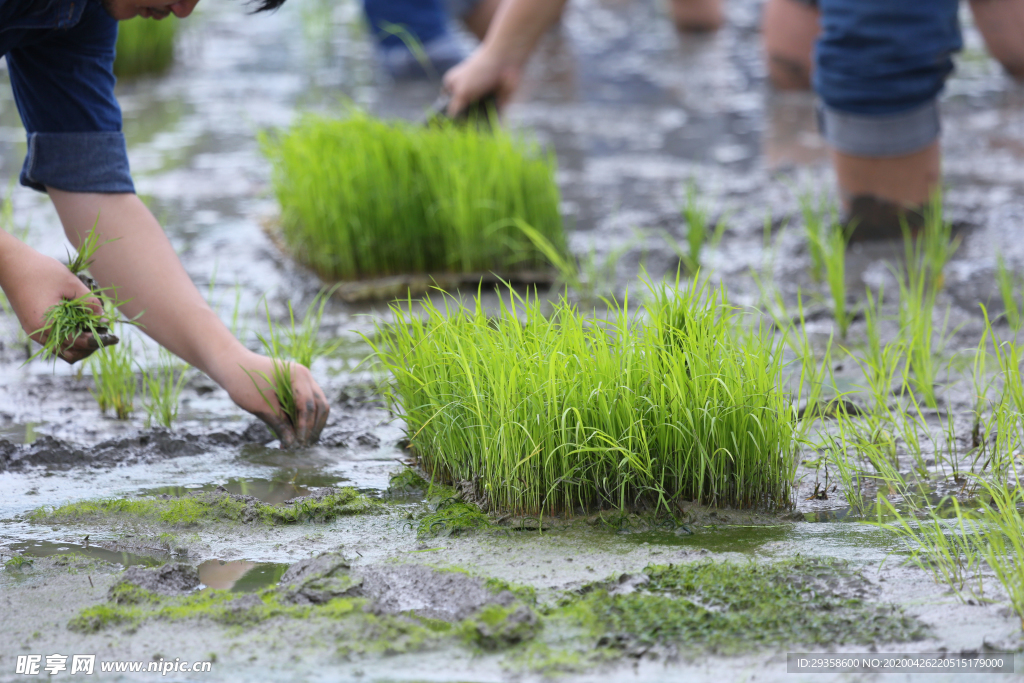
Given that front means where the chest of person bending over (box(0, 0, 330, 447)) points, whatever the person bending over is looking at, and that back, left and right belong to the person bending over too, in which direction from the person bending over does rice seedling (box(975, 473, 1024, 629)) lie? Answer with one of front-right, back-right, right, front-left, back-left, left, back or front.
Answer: front-right

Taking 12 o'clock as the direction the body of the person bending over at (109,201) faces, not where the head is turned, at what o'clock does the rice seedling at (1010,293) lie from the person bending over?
The rice seedling is roughly at 12 o'clock from the person bending over.

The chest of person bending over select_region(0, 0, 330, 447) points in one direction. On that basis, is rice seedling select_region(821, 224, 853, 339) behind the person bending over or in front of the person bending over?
in front

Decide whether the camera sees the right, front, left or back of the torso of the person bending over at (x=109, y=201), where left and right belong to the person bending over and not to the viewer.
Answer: right

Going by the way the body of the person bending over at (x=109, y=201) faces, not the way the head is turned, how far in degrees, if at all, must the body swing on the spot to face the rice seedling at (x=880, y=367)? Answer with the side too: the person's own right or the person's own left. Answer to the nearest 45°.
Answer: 0° — they already face it

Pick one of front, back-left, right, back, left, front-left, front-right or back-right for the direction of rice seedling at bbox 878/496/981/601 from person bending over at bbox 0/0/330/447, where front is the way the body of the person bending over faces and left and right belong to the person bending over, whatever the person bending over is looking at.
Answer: front-right

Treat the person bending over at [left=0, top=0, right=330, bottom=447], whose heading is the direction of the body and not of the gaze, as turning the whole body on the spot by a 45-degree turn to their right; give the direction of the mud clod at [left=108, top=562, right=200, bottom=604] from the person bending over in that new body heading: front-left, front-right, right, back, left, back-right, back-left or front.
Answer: front-right
